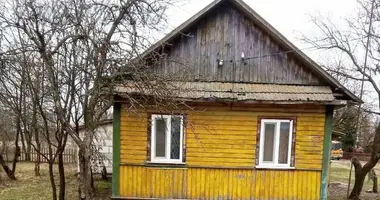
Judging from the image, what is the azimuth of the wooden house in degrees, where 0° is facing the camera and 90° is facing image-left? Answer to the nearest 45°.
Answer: approximately 0°
